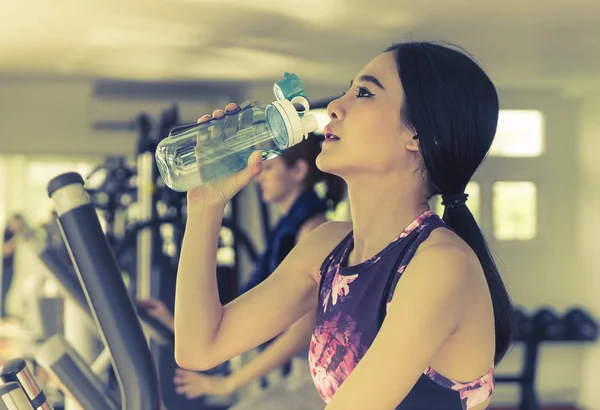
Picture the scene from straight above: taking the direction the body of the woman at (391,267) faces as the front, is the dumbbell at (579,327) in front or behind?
behind

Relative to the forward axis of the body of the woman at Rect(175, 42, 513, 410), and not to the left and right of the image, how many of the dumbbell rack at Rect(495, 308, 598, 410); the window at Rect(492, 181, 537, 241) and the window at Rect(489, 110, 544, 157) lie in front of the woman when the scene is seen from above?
0

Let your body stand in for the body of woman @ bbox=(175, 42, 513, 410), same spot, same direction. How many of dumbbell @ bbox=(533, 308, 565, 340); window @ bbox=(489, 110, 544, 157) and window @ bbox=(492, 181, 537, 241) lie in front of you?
0

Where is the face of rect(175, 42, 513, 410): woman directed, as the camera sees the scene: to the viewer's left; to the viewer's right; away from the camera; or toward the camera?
to the viewer's left

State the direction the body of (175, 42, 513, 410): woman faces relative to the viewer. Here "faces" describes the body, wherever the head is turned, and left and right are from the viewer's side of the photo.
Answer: facing the viewer and to the left of the viewer

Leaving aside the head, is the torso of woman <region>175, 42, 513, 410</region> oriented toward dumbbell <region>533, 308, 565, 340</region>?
no

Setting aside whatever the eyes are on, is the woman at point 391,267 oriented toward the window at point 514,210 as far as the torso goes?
no

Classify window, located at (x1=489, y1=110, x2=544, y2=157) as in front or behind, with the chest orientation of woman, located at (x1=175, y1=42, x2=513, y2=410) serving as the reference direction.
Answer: behind

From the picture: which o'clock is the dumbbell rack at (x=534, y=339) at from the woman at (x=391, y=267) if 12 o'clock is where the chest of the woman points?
The dumbbell rack is roughly at 5 o'clock from the woman.

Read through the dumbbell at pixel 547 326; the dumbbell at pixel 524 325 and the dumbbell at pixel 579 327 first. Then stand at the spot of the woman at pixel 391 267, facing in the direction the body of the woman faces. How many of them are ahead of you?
0
